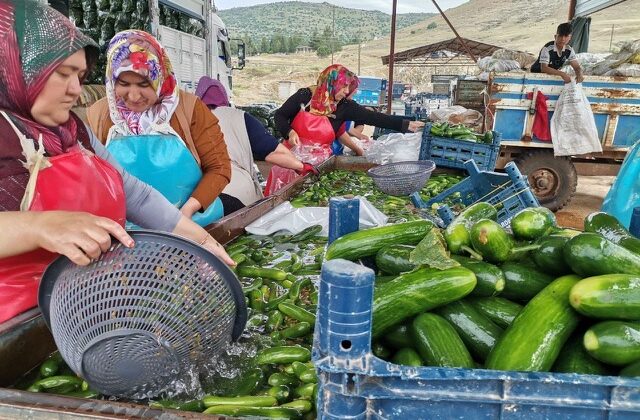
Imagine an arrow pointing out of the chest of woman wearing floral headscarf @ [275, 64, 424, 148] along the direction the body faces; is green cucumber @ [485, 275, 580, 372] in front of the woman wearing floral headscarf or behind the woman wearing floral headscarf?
in front

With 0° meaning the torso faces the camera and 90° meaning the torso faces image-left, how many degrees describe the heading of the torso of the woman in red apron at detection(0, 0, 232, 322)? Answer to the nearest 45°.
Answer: approximately 315°

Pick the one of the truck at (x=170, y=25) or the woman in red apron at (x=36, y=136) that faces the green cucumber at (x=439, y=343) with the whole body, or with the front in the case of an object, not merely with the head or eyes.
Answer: the woman in red apron

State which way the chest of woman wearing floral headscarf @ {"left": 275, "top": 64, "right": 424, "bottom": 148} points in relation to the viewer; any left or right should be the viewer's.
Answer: facing the viewer and to the right of the viewer

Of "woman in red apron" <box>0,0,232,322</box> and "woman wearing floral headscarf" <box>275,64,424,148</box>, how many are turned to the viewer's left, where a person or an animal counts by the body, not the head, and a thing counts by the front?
0

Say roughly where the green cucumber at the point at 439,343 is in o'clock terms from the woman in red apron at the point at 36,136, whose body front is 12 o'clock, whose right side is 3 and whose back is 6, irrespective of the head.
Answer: The green cucumber is roughly at 12 o'clock from the woman in red apron.

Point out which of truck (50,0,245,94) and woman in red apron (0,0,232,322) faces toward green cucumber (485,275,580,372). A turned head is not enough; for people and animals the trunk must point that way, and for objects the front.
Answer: the woman in red apron

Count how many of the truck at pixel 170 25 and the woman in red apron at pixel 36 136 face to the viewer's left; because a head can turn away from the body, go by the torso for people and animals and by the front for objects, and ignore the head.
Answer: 0

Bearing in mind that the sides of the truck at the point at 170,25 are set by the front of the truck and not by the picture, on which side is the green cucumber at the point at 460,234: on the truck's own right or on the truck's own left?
on the truck's own right

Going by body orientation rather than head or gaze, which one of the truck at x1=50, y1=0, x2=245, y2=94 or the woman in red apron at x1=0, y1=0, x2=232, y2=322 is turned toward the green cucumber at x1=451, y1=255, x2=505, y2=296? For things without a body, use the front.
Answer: the woman in red apron

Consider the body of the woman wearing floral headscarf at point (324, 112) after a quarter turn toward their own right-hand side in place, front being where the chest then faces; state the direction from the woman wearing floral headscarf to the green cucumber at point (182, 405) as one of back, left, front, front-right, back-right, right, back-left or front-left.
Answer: front-left
